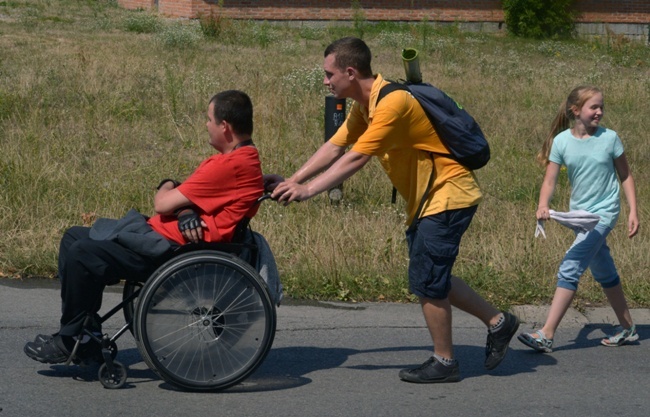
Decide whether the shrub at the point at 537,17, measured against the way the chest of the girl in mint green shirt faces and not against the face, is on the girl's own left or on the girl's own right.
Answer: on the girl's own right

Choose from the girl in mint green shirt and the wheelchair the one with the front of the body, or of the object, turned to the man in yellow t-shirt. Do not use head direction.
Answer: the girl in mint green shirt

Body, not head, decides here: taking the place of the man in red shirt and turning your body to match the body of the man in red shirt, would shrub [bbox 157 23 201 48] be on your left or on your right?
on your right

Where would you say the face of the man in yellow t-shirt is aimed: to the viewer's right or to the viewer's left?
to the viewer's left

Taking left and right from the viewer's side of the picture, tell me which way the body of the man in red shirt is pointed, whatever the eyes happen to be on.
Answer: facing to the left of the viewer

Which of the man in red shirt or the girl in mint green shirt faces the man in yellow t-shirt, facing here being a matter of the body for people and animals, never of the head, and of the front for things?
the girl in mint green shirt

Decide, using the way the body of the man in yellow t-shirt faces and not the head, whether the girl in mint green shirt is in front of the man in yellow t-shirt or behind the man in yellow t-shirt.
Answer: behind

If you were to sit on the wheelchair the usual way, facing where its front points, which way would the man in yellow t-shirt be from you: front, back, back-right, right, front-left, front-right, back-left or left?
back

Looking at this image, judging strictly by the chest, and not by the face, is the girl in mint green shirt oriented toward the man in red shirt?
yes

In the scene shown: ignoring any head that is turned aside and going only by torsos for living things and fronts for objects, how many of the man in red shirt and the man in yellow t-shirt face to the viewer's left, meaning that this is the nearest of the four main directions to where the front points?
2

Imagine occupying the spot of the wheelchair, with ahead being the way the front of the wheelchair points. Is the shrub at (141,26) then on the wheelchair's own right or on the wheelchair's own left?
on the wheelchair's own right

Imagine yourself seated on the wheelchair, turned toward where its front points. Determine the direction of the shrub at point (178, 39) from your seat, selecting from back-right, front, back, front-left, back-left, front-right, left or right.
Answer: right

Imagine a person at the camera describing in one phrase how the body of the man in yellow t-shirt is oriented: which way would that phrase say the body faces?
to the viewer's left

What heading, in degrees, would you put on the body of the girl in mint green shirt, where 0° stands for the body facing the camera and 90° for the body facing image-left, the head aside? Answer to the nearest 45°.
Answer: approximately 45°

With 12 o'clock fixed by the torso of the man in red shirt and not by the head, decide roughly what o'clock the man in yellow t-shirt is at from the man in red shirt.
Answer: The man in yellow t-shirt is roughly at 6 o'clock from the man in red shirt.

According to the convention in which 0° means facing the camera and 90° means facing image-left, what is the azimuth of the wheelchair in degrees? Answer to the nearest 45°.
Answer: approximately 90°
